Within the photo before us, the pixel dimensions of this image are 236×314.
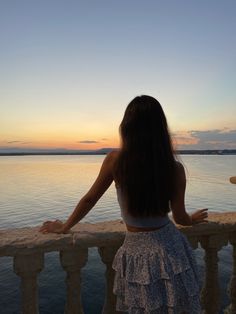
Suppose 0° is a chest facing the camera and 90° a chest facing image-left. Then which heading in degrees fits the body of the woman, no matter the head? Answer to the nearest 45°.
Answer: approximately 180°

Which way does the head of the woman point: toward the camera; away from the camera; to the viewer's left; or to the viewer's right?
away from the camera
